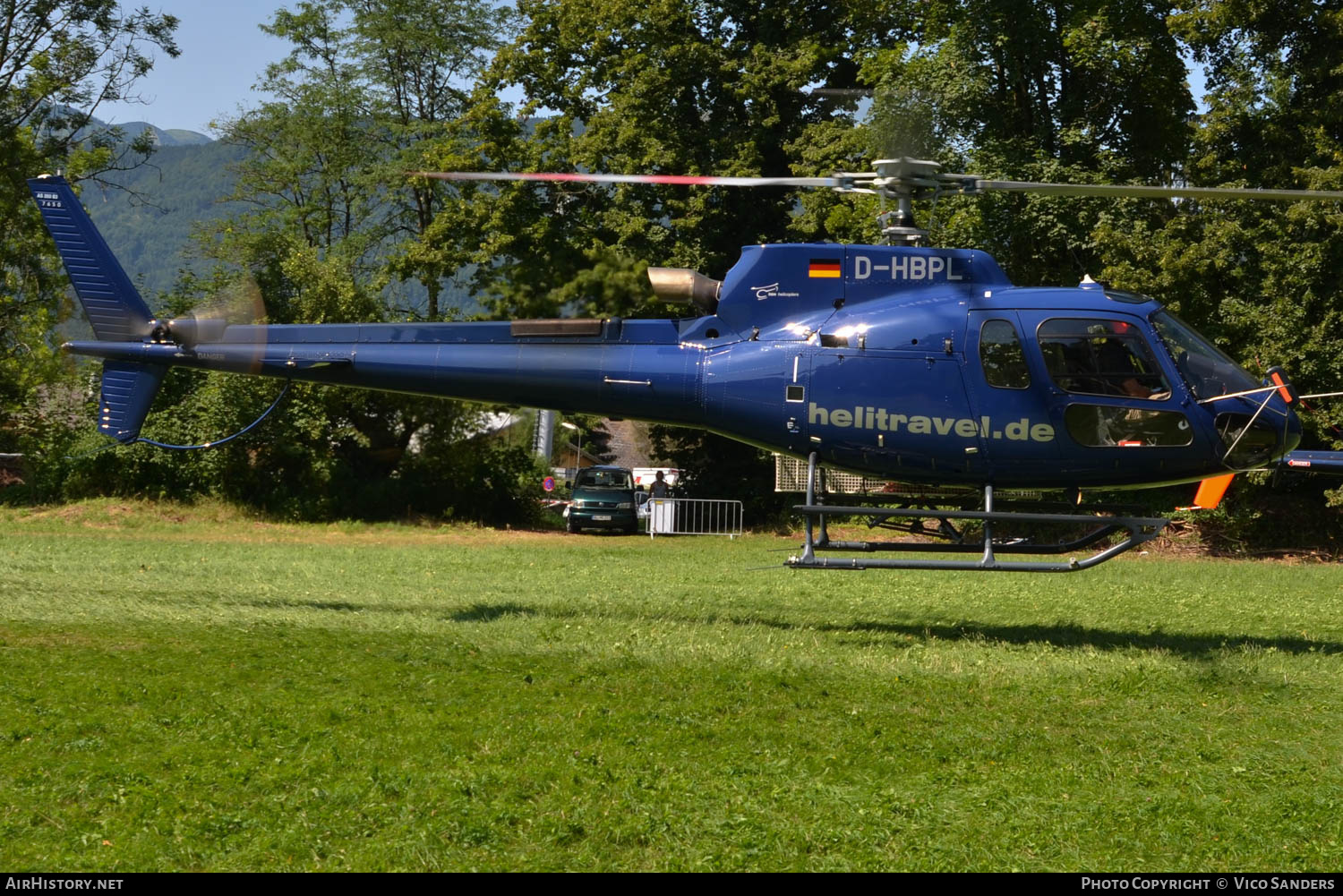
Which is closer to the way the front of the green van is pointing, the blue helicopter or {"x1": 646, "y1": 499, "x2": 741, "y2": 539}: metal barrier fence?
the blue helicopter

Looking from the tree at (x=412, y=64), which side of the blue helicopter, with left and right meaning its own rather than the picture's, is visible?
left

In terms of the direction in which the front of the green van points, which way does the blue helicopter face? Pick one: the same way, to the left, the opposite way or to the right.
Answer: to the left

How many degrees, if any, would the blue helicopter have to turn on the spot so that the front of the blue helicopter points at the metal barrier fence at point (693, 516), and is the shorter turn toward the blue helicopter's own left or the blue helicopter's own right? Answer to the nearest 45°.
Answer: approximately 90° to the blue helicopter's own left

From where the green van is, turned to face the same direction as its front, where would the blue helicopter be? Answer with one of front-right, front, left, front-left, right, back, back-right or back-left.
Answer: front

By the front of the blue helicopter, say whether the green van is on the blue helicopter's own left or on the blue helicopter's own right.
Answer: on the blue helicopter's own left

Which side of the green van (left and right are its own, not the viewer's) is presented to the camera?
front

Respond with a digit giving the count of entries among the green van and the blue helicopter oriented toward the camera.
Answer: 1

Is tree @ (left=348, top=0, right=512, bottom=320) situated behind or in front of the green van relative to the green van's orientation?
behind

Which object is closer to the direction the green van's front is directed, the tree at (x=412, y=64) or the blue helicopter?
the blue helicopter

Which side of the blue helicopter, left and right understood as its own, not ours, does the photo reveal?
right
